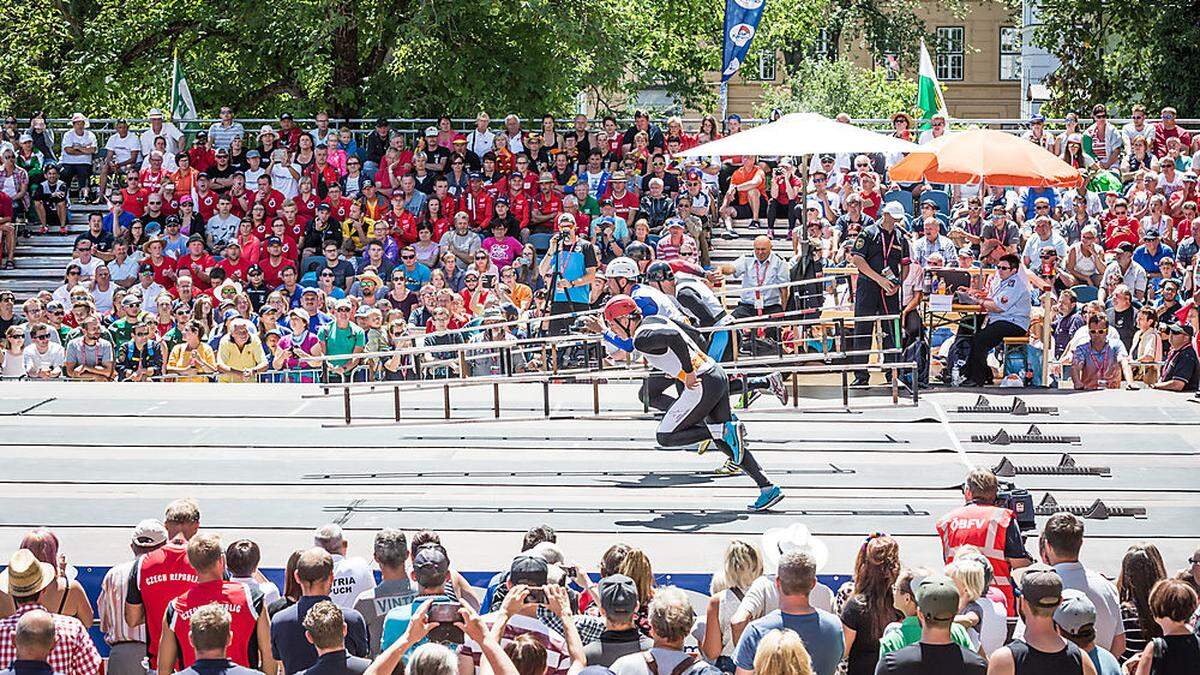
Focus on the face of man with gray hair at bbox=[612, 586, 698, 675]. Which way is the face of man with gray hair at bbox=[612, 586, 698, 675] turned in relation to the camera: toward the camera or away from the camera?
away from the camera

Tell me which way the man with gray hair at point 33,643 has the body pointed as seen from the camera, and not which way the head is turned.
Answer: away from the camera

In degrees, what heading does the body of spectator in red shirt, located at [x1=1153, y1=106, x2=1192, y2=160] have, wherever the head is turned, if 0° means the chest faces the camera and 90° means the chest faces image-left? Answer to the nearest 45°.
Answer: approximately 0°

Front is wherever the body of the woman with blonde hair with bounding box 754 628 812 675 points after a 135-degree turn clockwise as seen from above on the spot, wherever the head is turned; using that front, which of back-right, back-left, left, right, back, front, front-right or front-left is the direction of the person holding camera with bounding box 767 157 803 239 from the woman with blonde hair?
back-left

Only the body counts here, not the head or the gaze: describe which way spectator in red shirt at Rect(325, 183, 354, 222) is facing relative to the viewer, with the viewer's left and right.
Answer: facing the viewer

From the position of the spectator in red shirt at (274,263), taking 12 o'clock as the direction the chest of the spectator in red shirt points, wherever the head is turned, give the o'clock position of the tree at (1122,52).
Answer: The tree is roughly at 8 o'clock from the spectator in red shirt.

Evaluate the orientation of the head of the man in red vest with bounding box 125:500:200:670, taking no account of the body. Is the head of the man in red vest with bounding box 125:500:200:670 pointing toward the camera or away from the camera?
away from the camera

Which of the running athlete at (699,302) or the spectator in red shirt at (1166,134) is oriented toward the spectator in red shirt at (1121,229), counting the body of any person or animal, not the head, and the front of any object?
the spectator in red shirt at (1166,134)

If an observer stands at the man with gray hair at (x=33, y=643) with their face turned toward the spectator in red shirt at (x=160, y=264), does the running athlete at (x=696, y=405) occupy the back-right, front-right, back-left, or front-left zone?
front-right

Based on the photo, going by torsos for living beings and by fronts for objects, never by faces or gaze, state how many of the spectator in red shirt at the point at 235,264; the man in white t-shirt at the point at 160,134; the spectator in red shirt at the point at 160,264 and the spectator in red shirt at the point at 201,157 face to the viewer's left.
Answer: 0

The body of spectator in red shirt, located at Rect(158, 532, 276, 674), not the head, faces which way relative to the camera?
away from the camera

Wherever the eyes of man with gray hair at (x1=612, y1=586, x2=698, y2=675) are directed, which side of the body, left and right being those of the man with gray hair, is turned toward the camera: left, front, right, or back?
back

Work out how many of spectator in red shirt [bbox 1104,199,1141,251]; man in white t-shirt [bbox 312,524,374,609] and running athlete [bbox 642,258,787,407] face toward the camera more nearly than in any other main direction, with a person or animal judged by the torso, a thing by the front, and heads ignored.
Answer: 1

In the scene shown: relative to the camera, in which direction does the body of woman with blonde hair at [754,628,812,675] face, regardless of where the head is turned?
away from the camera

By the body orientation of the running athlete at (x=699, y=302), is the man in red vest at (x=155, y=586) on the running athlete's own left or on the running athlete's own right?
on the running athlete's own left

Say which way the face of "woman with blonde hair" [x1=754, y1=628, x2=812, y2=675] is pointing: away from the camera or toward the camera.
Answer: away from the camera

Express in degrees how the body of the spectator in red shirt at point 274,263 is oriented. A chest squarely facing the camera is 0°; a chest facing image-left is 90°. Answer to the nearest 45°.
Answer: approximately 0°
